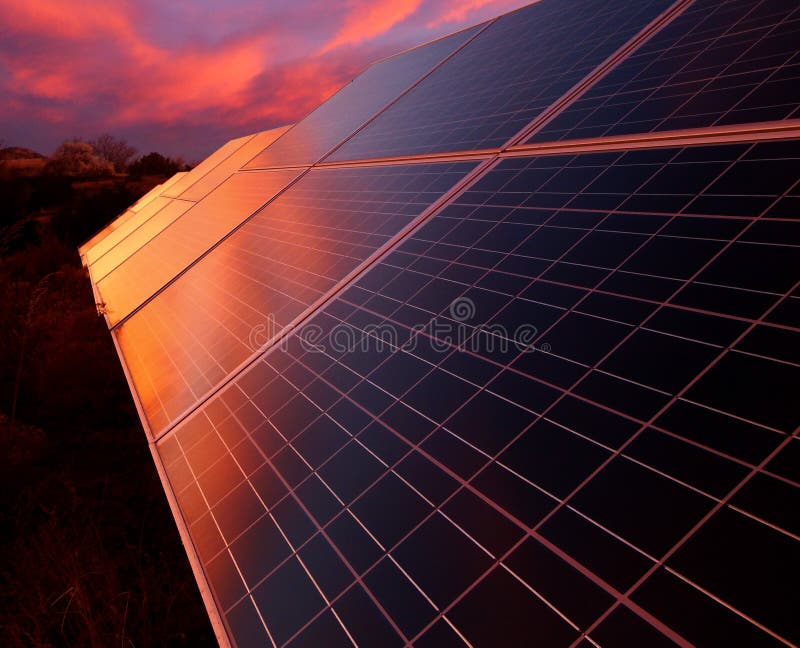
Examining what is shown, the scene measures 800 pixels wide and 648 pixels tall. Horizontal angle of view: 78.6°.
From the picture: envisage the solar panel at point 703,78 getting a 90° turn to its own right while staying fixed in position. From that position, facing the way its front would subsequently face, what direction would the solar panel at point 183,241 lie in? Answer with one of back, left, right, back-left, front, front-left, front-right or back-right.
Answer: front-left

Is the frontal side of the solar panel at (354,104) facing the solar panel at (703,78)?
no

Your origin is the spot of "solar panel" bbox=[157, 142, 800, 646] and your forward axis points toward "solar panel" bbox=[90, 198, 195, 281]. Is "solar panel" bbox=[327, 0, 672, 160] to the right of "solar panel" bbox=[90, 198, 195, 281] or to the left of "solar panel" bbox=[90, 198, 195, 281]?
right

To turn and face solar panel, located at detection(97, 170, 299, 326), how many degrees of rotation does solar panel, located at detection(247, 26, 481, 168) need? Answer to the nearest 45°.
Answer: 0° — it already faces it

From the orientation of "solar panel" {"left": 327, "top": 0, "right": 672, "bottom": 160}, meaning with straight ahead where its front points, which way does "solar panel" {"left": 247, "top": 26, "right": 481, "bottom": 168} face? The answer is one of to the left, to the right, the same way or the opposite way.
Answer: the same way

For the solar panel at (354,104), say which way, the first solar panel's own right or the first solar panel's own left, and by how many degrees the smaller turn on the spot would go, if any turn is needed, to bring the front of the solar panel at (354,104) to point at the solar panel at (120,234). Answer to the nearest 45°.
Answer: approximately 45° to the first solar panel's own right

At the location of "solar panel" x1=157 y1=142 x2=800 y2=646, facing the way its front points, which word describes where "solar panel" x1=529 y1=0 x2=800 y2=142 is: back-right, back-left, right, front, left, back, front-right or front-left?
back

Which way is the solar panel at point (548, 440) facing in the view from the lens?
facing the viewer and to the left of the viewer

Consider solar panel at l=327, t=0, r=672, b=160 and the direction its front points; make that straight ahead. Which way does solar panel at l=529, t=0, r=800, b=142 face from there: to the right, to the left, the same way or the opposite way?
the same way

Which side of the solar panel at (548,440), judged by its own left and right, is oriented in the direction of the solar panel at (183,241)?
right

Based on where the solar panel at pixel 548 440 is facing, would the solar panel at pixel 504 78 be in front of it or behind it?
behind

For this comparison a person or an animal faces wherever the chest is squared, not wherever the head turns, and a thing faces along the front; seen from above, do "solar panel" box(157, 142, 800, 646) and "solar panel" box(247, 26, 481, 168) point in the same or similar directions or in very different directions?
same or similar directions

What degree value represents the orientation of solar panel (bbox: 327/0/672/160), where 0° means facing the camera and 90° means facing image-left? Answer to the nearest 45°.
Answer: approximately 45°

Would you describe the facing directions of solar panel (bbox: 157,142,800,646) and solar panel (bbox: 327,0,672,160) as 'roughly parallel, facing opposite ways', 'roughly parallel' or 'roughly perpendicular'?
roughly parallel

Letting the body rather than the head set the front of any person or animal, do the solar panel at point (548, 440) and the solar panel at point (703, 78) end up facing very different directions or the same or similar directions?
same or similar directions

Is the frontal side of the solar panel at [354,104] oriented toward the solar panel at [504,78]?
no

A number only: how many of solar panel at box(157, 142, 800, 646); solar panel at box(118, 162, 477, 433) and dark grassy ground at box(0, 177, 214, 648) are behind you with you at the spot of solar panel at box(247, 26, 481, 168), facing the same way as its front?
0

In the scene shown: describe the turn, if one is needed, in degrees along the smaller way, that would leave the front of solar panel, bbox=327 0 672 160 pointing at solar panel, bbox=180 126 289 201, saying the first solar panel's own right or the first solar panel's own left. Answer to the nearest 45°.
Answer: approximately 90° to the first solar panel's own right

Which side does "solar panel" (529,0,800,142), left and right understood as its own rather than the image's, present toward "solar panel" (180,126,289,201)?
right

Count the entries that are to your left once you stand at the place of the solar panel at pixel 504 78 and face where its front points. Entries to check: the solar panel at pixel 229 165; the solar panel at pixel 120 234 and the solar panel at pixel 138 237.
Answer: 0

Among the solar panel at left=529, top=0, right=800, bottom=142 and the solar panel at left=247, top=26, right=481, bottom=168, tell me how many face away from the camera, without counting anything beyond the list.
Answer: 0

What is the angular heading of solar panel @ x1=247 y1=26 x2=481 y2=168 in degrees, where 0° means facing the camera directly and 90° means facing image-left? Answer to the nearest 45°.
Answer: approximately 45°

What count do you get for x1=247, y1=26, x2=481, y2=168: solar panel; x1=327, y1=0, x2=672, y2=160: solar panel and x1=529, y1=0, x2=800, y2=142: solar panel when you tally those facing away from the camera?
0

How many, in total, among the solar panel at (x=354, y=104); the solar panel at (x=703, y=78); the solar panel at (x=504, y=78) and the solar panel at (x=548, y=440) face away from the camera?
0

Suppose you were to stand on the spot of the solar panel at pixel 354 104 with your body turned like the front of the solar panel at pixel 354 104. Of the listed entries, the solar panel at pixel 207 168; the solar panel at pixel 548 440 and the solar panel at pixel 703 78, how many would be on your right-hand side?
1
